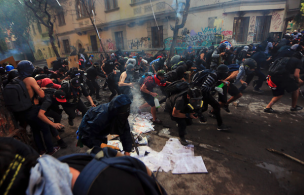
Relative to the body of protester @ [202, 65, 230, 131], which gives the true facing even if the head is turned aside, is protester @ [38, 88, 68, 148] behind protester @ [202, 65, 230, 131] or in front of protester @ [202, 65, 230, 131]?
behind

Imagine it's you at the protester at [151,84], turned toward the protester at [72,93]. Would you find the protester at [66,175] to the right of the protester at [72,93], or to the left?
left

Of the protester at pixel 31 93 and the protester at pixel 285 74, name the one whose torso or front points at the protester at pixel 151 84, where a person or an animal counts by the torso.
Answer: the protester at pixel 31 93

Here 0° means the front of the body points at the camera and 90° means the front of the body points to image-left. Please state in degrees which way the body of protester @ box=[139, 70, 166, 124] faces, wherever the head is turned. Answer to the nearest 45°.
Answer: approximately 270°

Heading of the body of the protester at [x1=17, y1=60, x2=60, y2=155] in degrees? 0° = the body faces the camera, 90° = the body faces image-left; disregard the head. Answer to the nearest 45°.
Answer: approximately 270°
